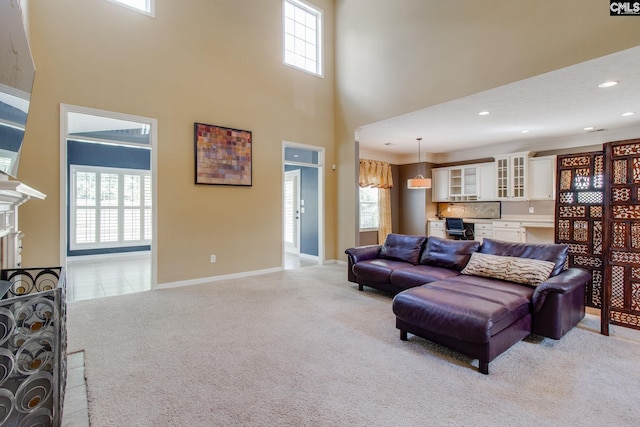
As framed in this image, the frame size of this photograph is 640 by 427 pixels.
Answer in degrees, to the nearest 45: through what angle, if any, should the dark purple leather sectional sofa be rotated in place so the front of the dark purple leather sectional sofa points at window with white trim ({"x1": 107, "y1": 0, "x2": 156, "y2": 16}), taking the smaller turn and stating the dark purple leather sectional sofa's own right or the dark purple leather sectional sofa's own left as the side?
approximately 45° to the dark purple leather sectional sofa's own right

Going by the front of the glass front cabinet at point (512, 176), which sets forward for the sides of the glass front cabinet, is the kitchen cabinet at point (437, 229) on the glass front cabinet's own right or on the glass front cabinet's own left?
on the glass front cabinet's own right

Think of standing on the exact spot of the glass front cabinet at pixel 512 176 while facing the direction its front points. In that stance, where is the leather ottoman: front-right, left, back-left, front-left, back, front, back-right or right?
front-left

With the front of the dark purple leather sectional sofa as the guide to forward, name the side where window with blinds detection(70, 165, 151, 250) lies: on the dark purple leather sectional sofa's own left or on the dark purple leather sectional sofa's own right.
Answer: on the dark purple leather sectional sofa's own right

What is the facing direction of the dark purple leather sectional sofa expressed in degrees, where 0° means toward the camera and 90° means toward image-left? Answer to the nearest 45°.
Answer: approximately 45°

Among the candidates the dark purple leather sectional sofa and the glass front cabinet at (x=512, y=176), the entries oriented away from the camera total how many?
0

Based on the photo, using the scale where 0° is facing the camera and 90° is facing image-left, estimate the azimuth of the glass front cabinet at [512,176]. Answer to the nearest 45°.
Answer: approximately 45°

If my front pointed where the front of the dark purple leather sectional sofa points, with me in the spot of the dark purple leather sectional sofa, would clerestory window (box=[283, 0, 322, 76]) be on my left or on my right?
on my right

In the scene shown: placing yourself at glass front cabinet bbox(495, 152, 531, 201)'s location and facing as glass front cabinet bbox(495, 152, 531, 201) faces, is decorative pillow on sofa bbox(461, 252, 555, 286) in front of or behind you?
in front

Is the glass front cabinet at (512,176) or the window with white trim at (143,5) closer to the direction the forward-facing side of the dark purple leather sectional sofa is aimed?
the window with white trim

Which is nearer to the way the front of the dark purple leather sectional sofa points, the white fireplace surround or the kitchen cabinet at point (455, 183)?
the white fireplace surround

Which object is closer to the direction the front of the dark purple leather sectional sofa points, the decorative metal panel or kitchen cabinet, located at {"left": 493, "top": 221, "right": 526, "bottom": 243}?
the decorative metal panel

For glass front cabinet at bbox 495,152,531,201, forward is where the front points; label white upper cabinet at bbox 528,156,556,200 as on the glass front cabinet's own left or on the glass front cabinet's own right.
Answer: on the glass front cabinet's own left
